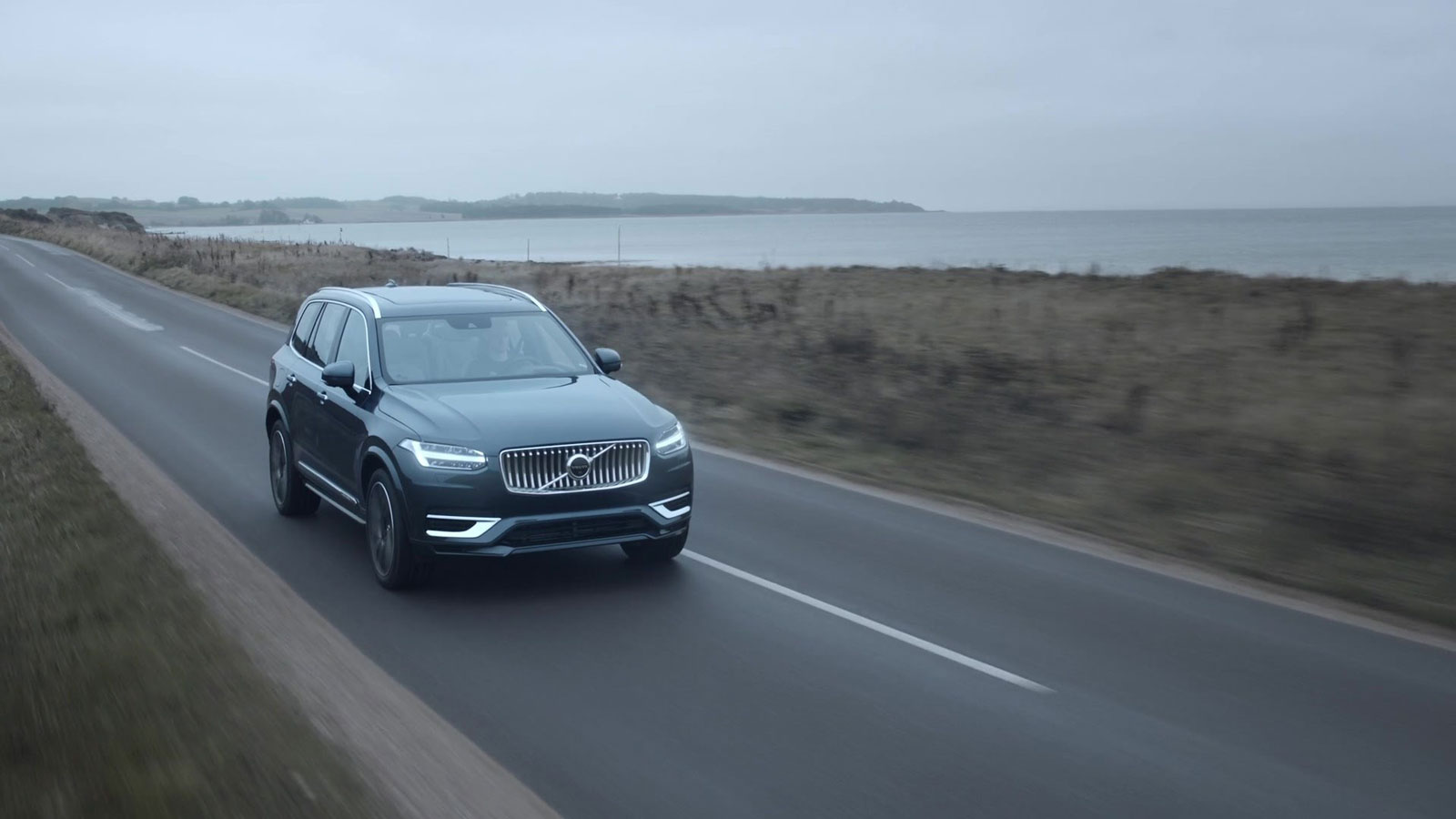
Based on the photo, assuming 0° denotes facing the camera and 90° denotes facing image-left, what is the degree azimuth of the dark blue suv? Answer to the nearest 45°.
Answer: approximately 315°
